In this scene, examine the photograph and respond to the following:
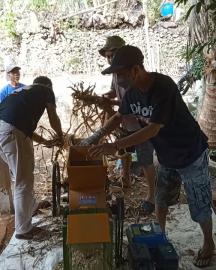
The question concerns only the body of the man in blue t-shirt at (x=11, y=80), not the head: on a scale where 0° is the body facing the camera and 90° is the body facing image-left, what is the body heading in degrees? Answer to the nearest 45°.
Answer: approximately 315°

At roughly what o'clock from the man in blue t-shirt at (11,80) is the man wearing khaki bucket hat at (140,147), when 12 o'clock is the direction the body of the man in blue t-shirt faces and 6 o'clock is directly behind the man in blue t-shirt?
The man wearing khaki bucket hat is roughly at 12 o'clock from the man in blue t-shirt.

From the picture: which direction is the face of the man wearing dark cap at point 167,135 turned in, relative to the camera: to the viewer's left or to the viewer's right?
to the viewer's left

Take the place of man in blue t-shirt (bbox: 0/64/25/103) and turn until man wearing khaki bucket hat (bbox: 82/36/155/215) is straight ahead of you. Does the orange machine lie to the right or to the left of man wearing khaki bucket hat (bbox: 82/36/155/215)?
right

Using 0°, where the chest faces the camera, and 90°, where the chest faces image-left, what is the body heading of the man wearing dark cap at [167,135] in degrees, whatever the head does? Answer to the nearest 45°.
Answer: approximately 45°

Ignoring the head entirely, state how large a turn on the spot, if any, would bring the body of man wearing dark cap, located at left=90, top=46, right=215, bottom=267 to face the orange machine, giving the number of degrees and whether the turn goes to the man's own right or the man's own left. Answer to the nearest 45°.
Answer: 0° — they already face it
